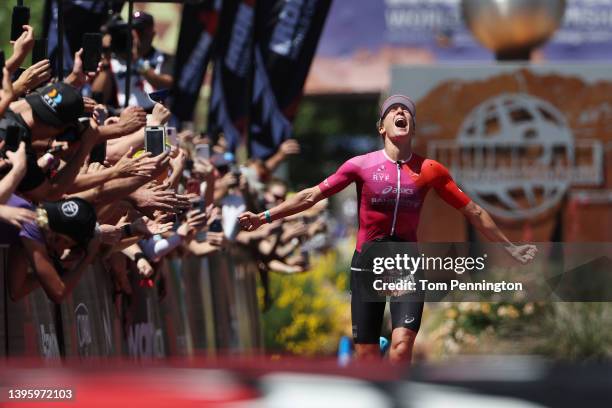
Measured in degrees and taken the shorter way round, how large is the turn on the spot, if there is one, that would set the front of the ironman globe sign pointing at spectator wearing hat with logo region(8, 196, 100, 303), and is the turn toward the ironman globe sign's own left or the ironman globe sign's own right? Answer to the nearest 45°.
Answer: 0° — it already faces them

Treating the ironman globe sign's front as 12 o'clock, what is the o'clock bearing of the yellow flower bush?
The yellow flower bush is roughly at 2 o'clock from the ironman globe sign.

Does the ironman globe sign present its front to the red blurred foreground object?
yes

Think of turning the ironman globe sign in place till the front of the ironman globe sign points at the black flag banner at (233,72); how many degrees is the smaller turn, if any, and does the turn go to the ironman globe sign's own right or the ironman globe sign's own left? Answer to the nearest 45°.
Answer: approximately 45° to the ironman globe sign's own right

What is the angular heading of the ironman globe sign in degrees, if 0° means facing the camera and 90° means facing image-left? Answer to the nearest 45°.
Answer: approximately 0°

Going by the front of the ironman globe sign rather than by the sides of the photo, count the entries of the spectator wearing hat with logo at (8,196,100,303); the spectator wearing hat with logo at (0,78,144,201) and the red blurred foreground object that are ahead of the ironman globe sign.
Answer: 3

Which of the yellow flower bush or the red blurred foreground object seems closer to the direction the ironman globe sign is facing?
the red blurred foreground object
